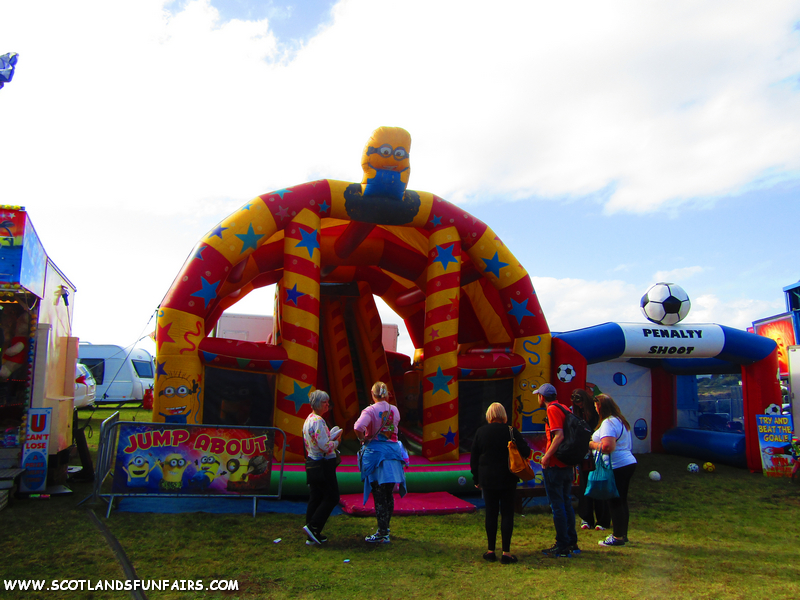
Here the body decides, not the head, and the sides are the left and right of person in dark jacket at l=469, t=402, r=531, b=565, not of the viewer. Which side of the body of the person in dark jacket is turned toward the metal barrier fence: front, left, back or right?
left

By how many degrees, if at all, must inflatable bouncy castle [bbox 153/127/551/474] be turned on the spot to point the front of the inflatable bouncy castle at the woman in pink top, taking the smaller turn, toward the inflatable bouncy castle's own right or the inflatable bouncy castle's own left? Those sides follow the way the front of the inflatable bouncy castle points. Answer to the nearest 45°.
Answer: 0° — it already faces them

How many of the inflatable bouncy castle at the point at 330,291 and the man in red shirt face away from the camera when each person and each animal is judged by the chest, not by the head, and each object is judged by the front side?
0

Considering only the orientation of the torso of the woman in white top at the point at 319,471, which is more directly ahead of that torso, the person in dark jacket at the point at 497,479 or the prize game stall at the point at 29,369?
the person in dark jacket

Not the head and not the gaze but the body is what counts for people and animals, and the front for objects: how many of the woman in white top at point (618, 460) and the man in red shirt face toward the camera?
0

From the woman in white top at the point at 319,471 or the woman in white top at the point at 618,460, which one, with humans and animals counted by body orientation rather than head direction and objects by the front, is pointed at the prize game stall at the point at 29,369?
the woman in white top at the point at 618,460

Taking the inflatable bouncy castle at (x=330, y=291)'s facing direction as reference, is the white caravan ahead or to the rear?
to the rear

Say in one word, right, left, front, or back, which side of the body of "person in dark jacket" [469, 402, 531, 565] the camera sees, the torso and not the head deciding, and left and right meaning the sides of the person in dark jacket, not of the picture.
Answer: back

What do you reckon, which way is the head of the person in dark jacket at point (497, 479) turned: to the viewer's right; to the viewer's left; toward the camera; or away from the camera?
away from the camera

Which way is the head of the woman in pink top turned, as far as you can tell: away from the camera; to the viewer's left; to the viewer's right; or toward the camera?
away from the camera

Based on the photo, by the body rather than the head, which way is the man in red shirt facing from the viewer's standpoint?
to the viewer's left

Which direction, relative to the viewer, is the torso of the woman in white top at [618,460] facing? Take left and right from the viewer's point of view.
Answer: facing to the left of the viewer

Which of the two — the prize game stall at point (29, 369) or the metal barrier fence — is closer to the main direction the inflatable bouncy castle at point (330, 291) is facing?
the metal barrier fence
